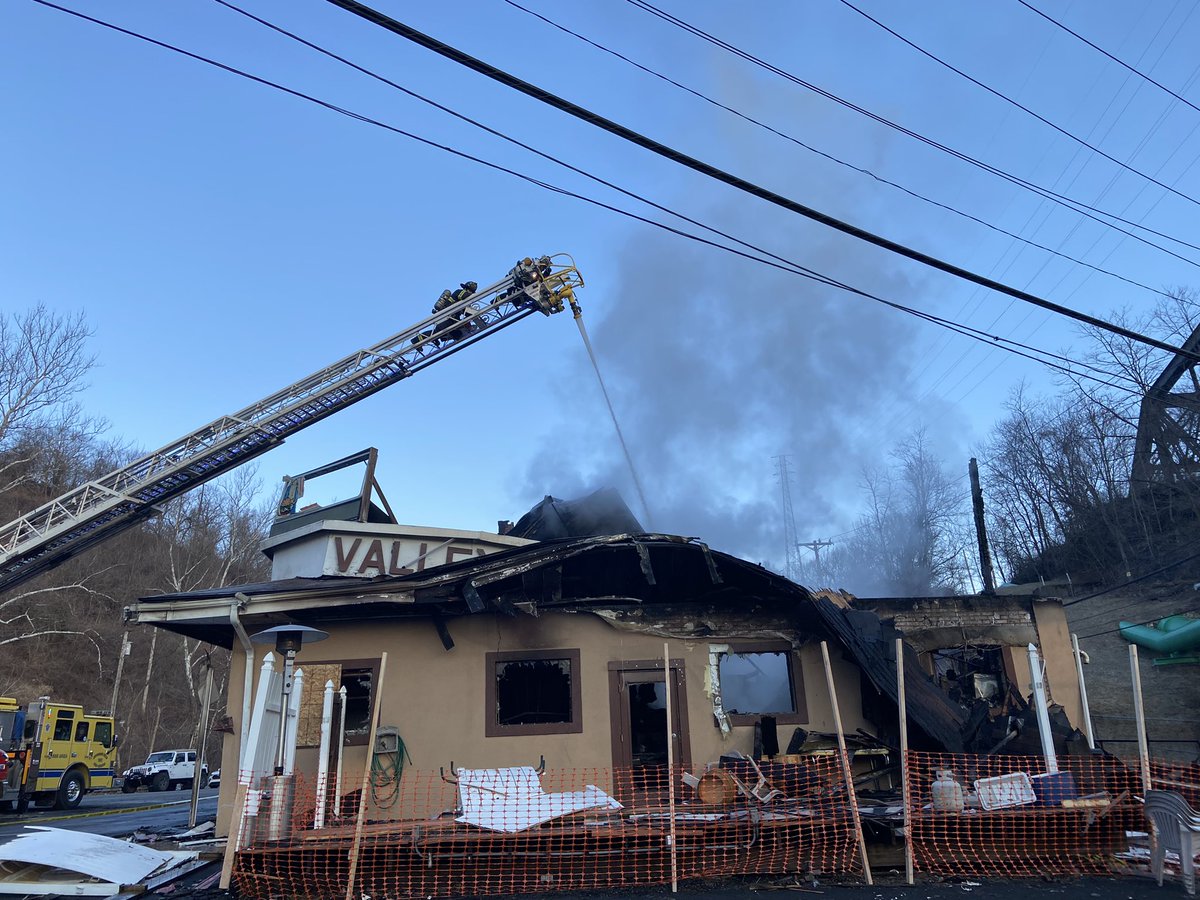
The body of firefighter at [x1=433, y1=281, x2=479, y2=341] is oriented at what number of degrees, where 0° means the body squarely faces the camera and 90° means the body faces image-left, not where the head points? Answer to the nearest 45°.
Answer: approximately 270°

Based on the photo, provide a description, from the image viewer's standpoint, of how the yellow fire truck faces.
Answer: facing away from the viewer and to the right of the viewer

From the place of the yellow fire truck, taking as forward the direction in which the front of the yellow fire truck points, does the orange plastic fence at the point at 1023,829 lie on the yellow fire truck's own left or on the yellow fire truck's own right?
on the yellow fire truck's own right

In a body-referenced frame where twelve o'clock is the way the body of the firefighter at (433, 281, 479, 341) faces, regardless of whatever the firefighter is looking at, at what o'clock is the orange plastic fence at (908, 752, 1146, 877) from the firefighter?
The orange plastic fence is roughly at 2 o'clock from the firefighter.

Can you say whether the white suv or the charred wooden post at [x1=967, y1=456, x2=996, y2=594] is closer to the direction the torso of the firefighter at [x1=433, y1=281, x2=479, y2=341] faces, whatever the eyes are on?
the charred wooden post

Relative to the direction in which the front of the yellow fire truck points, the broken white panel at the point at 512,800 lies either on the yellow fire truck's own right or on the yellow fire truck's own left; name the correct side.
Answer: on the yellow fire truck's own right

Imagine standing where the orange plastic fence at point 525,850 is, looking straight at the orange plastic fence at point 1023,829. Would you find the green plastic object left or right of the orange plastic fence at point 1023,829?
left

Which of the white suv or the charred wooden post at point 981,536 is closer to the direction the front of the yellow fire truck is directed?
the white suv
